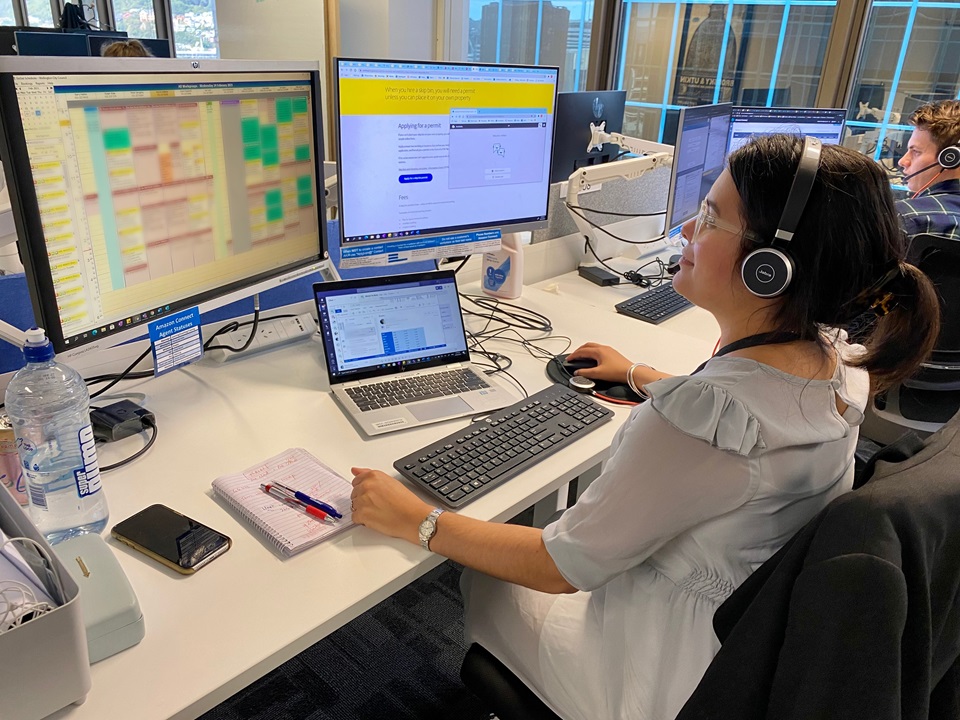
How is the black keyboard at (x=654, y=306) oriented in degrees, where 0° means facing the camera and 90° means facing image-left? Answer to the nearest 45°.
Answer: approximately 315°

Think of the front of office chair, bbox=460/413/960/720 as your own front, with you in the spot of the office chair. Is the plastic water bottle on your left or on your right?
on your left

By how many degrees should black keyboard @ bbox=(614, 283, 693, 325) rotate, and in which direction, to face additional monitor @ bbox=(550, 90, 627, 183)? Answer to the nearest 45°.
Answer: approximately 180°

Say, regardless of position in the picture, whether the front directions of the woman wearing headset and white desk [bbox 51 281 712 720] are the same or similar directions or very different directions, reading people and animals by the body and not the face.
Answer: very different directions

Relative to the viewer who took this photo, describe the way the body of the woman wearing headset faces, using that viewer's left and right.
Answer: facing away from the viewer and to the left of the viewer

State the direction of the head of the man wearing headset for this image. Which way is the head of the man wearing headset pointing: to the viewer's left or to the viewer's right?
to the viewer's left

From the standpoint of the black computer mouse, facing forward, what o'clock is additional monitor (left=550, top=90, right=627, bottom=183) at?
The additional monitor is roughly at 3 o'clock from the black computer mouse.

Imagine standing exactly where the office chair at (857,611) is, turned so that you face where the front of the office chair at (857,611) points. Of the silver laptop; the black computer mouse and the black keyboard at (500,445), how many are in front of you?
3

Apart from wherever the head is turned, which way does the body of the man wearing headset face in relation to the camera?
to the viewer's left

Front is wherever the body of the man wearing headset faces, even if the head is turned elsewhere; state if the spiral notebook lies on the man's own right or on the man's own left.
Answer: on the man's own left
